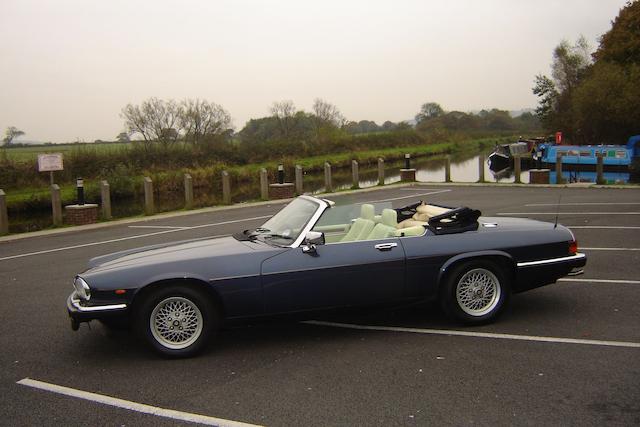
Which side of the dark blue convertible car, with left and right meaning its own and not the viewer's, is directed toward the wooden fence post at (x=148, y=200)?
right

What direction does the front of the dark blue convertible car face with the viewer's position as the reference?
facing to the left of the viewer

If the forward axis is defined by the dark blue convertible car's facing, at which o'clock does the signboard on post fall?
The signboard on post is roughly at 2 o'clock from the dark blue convertible car.

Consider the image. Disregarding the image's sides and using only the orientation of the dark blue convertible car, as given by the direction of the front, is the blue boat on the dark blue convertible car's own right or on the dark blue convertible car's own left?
on the dark blue convertible car's own right

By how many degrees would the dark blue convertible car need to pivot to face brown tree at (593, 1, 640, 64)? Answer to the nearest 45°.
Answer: approximately 135° to its right

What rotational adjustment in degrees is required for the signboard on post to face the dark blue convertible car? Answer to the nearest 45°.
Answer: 0° — it already faces it

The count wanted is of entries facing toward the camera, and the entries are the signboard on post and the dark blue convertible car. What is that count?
1

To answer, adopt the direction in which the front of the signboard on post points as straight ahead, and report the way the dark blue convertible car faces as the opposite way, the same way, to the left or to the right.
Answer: to the right

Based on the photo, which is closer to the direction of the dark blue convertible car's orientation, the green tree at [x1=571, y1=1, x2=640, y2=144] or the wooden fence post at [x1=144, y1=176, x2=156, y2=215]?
the wooden fence post

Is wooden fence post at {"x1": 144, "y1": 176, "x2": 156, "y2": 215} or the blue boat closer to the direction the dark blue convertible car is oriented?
the wooden fence post

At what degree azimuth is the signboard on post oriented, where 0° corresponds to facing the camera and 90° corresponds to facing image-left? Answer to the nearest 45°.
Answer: approximately 0°

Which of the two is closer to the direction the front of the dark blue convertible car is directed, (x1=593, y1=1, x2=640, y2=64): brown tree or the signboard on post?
the signboard on post

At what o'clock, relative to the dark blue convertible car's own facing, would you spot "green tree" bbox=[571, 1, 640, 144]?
The green tree is roughly at 4 o'clock from the dark blue convertible car.
